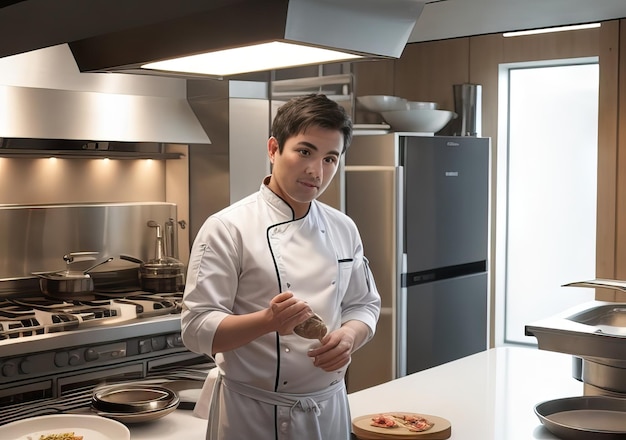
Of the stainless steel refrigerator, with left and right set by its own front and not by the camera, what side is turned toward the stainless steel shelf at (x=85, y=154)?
right

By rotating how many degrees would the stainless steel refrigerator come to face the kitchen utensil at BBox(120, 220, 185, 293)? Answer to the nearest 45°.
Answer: approximately 90° to its right

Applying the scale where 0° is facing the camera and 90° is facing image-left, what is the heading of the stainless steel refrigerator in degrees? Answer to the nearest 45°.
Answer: approximately 315°

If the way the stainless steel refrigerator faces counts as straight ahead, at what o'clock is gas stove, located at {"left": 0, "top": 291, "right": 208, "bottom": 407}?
The gas stove is roughly at 3 o'clock from the stainless steel refrigerator.

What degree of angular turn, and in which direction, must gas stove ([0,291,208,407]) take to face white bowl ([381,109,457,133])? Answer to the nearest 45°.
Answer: approximately 90° to its left

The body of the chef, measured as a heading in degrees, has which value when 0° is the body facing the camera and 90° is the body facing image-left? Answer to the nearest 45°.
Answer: approximately 315°
